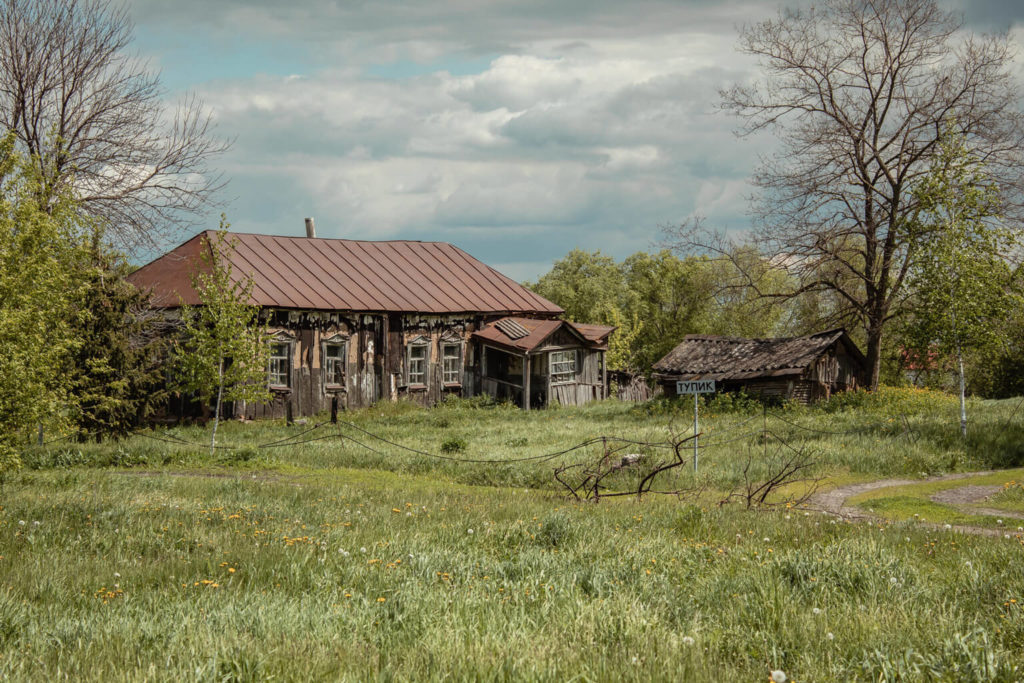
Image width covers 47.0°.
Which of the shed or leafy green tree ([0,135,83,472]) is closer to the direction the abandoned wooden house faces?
the leafy green tree

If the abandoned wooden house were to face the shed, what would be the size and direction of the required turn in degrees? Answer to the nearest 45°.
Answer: approximately 90° to its left

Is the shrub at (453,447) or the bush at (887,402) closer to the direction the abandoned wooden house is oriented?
the shrub

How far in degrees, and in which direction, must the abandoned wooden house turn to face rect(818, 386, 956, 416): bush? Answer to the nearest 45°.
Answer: approximately 45° to its left

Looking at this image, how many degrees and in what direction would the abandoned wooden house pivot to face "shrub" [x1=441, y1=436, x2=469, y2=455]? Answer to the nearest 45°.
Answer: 0° — it already faces it

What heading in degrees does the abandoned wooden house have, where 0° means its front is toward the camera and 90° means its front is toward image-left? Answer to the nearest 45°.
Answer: approximately 0°

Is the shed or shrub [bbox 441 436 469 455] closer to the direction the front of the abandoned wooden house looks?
the shrub

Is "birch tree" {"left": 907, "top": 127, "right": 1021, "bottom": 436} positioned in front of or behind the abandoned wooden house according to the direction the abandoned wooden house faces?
in front

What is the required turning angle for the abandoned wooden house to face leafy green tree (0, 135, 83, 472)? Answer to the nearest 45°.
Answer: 0° — it already faces it

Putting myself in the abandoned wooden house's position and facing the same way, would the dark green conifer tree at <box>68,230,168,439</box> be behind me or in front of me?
in front
